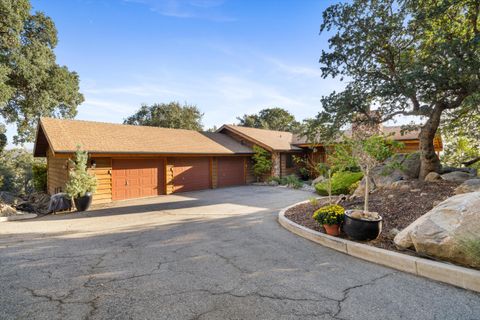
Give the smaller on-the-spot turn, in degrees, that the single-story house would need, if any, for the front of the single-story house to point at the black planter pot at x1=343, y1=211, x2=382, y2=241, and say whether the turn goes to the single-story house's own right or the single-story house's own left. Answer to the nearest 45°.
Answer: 0° — it already faces it

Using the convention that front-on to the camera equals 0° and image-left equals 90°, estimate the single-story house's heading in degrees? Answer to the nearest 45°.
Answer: approximately 315°

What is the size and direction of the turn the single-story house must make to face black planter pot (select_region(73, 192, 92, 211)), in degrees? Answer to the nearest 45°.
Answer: approximately 45° to its right

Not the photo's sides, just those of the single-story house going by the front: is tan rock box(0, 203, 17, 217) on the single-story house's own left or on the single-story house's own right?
on the single-story house's own right

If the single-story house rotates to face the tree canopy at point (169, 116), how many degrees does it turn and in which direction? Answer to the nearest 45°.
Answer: approximately 135° to its left

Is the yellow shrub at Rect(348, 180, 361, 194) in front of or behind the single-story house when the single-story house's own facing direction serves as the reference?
in front

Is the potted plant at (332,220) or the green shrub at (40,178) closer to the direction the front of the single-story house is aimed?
the potted plant
